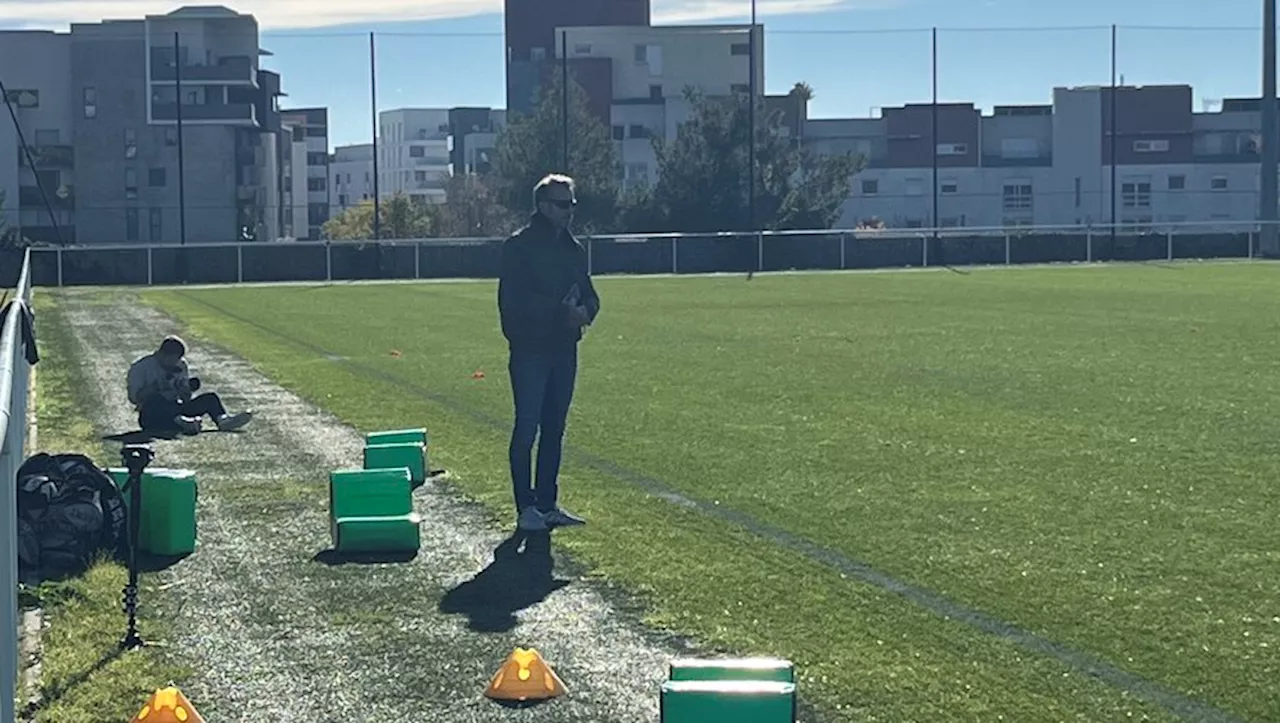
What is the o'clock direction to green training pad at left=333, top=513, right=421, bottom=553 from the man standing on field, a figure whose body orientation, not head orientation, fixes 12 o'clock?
The green training pad is roughly at 3 o'clock from the man standing on field.

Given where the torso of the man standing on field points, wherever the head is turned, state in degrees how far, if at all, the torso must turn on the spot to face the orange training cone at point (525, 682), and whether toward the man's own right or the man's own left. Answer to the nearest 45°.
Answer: approximately 45° to the man's own right

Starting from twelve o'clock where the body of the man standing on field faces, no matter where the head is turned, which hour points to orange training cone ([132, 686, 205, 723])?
The orange training cone is roughly at 2 o'clock from the man standing on field.

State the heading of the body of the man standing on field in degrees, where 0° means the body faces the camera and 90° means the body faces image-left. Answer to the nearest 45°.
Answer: approximately 315°

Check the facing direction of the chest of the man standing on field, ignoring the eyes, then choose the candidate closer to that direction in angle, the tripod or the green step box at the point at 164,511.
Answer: the tripod

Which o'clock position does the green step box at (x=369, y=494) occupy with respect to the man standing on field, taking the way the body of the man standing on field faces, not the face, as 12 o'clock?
The green step box is roughly at 4 o'clock from the man standing on field.

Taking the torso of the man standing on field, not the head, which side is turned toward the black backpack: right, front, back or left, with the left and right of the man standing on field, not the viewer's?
right
